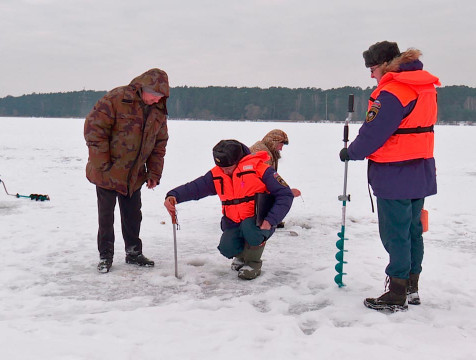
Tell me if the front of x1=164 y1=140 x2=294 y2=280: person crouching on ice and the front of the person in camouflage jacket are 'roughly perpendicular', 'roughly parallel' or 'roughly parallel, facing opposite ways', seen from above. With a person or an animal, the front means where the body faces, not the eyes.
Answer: roughly perpendicular

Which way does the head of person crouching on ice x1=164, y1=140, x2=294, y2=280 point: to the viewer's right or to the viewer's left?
to the viewer's left

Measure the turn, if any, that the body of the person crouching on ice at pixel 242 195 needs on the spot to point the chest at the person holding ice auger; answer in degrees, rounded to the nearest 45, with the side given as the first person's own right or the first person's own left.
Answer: approximately 90° to the first person's own left

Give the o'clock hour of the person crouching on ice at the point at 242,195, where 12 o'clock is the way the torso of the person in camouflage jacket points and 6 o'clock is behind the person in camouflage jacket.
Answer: The person crouching on ice is roughly at 11 o'clock from the person in camouflage jacket.

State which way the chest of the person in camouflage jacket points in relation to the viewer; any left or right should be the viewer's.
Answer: facing the viewer and to the right of the viewer

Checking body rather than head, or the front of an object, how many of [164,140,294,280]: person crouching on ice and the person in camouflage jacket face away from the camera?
0

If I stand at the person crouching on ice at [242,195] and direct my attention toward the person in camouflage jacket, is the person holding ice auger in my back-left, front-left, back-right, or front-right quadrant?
back-left

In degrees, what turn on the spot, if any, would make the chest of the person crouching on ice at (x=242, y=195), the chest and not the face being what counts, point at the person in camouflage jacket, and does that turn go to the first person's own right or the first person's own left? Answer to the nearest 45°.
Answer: approximately 45° to the first person's own right

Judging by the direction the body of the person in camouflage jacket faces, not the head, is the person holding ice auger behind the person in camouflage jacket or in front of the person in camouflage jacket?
in front

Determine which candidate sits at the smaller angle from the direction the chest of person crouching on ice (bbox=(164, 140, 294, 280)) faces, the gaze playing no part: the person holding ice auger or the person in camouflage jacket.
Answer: the person in camouflage jacket

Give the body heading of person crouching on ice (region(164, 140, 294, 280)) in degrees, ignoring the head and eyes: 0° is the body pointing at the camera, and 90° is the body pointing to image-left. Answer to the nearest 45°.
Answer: approximately 45°

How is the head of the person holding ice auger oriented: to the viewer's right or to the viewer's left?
to the viewer's left

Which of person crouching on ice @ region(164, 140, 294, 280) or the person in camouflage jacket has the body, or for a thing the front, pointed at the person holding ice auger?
the person in camouflage jacket
